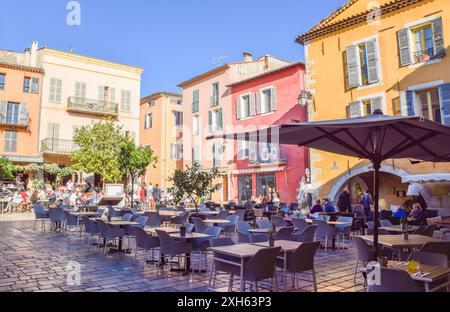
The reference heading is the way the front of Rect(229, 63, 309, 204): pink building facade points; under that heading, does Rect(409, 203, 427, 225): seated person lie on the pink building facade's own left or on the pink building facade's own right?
on the pink building facade's own left

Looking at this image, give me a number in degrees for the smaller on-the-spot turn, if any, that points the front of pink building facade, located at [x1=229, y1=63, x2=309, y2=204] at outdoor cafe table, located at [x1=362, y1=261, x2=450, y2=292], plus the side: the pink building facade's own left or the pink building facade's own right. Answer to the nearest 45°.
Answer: approximately 45° to the pink building facade's own left

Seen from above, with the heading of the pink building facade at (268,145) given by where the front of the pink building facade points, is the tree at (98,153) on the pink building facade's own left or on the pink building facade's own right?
on the pink building facade's own right

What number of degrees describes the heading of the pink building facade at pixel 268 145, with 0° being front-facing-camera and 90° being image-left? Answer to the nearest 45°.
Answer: approximately 45°

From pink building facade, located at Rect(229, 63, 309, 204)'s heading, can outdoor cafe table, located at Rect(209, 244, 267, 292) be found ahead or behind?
ahead

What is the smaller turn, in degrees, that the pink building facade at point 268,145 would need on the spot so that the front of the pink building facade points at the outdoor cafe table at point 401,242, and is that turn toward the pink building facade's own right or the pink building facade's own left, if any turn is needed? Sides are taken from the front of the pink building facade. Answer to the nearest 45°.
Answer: approximately 45° to the pink building facade's own left

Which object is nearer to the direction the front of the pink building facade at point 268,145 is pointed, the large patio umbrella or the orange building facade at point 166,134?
the large patio umbrella
